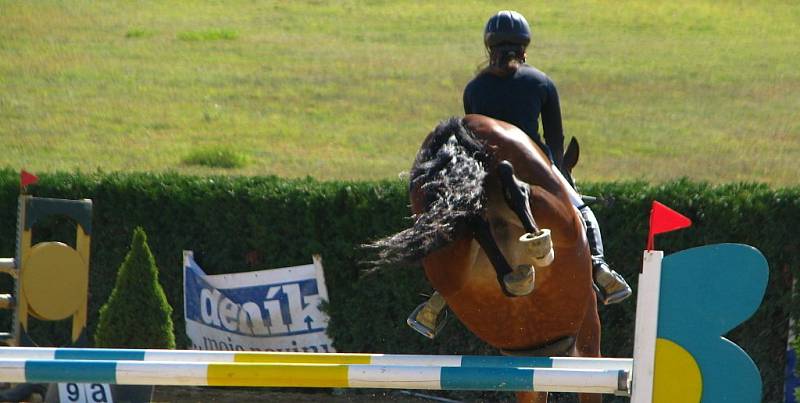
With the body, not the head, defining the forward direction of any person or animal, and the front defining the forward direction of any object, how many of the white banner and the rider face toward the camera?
1

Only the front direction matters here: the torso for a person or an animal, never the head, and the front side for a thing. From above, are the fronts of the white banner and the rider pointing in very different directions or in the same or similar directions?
very different directions

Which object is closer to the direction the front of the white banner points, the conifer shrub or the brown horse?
the brown horse

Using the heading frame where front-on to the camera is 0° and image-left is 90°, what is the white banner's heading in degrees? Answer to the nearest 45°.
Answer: approximately 0°

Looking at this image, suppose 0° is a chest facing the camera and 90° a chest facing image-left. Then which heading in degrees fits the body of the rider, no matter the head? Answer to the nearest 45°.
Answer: approximately 180°

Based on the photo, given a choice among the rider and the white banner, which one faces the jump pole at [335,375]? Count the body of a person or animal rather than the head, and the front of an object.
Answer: the white banner
